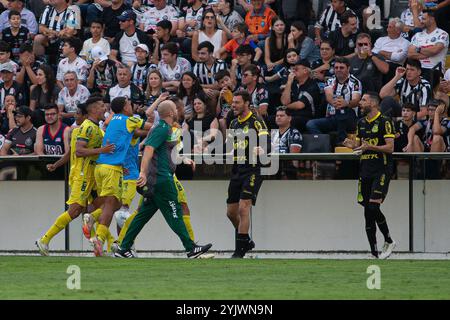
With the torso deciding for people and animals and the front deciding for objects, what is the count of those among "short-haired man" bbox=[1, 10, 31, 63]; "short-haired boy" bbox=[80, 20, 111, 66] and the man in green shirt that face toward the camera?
2

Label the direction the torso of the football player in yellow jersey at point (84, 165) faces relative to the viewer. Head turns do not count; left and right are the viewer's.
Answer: facing to the right of the viewer

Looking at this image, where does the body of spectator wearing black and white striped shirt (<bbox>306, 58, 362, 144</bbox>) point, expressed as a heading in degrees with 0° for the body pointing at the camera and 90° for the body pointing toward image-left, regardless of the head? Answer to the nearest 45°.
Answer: approximately 45°

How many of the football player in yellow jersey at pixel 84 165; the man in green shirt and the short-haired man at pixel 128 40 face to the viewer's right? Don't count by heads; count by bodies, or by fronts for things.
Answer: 2

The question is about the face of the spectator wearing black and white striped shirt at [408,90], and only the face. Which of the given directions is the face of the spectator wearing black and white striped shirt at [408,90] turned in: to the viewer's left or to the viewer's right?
to the viewer's left

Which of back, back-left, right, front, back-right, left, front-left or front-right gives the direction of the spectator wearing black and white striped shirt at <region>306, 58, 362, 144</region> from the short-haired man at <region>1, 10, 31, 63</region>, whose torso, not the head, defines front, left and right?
front-left

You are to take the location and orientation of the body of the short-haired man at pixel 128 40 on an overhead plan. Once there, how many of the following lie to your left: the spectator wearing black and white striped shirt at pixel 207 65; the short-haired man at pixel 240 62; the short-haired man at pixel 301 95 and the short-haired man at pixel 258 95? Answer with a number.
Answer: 4

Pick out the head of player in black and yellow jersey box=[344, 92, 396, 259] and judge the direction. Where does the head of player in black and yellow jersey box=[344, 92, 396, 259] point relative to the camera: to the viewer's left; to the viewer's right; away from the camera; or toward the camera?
to the viewer's left

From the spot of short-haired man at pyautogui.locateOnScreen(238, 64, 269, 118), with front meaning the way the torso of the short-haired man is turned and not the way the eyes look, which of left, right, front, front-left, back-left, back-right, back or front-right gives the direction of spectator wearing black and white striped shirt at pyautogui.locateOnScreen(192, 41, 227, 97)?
right
